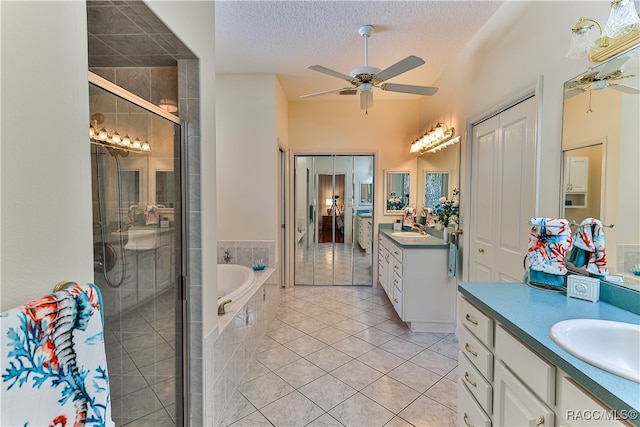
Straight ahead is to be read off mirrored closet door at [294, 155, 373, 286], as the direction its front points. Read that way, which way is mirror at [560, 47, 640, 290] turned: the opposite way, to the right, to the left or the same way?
to the right

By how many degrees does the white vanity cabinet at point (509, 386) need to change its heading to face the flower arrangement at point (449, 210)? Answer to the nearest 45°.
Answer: approximately 135° to its right

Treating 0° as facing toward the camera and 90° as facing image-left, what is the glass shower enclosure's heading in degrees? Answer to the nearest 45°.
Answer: approximately 315°

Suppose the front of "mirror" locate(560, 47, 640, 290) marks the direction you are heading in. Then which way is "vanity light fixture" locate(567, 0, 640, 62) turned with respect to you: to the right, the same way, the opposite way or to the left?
the same way

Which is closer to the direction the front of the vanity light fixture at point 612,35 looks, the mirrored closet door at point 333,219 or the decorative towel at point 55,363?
the decorative towel

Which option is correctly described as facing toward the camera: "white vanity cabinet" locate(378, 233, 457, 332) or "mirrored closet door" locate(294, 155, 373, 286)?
the mirrored closet door

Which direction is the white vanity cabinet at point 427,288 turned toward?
to the viewer's left

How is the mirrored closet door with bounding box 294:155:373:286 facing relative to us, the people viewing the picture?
facing the viewer

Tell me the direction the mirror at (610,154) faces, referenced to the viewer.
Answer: facing the viewer and to the left of the viewer

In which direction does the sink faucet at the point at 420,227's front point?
to the viewer's left
